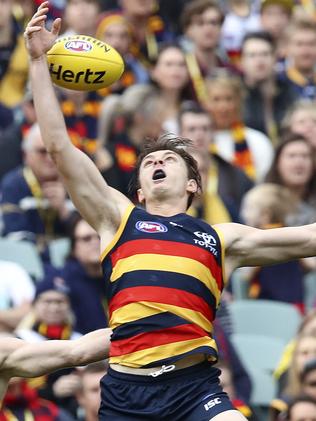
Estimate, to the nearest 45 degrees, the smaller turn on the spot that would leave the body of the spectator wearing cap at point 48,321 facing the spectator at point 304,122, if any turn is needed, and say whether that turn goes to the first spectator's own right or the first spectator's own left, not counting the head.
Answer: approximately 135° to the first spectator's own left

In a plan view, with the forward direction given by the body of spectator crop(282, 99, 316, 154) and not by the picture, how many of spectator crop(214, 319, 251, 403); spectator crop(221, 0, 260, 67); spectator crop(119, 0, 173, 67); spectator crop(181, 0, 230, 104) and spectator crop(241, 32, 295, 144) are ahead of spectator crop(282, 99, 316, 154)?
1

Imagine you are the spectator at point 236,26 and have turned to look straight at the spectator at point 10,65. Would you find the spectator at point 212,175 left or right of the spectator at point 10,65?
left

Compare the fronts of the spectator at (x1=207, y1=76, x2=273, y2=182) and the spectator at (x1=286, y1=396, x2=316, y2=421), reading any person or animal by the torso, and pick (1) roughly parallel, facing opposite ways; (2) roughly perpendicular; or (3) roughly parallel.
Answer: roughly parallel

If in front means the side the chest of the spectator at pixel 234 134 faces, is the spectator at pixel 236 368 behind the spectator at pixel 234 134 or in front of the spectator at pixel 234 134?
in front

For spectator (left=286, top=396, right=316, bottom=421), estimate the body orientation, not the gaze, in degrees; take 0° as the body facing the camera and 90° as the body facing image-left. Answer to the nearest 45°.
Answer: approximately 0°

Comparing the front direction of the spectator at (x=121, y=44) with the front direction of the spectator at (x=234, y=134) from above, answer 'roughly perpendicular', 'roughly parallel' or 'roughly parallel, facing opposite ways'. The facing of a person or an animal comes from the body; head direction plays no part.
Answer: roughly parallel

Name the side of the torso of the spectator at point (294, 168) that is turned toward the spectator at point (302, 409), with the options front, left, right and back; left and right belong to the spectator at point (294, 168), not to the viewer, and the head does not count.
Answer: front

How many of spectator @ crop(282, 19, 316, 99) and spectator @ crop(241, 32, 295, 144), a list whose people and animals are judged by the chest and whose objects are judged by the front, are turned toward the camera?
2

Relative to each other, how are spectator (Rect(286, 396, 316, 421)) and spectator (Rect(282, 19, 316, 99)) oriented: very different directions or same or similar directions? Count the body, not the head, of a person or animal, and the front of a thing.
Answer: same or similar directions

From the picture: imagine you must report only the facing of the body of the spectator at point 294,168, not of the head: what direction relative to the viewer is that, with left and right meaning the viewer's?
facing the viewer

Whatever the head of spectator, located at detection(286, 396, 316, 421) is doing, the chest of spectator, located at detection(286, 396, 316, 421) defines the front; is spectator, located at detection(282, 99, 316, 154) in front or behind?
behind

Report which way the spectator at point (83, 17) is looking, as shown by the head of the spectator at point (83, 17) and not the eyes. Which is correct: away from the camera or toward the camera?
toward the camera

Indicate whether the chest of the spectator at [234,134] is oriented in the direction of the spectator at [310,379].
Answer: yes

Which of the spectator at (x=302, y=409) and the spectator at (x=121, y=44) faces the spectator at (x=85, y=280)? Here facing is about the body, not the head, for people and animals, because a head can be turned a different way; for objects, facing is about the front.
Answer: the spectator at (x=121, y=44)

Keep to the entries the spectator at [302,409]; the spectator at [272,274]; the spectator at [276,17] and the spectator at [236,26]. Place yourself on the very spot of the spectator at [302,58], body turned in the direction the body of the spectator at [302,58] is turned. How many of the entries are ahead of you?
2

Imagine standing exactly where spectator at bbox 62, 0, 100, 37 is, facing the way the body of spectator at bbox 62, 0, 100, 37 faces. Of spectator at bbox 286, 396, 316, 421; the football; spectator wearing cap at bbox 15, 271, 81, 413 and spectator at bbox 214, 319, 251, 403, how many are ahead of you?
4

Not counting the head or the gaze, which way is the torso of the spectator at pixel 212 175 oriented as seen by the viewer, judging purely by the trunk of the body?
toward the camera

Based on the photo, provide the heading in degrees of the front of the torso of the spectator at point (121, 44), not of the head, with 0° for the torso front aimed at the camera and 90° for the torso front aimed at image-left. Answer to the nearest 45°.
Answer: approximately 0°

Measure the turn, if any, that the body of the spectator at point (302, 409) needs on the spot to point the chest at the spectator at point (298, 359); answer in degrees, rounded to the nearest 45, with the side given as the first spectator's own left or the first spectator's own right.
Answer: approximately 180°

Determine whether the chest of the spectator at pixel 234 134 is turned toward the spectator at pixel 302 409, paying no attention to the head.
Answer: yes
